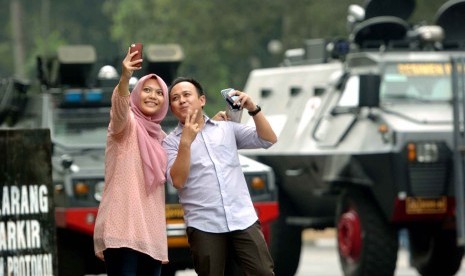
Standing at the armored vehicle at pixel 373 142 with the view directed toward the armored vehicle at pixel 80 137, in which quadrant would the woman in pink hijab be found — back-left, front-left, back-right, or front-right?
front-left

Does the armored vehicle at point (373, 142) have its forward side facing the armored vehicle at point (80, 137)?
no

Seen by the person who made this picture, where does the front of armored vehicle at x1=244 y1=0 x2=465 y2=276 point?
facing the viewer and to the right of the viewer

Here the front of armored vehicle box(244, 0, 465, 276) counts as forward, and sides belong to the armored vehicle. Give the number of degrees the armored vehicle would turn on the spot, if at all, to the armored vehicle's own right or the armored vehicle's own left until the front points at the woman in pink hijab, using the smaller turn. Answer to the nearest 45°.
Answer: approximately 45° to the armored vehicle's own right

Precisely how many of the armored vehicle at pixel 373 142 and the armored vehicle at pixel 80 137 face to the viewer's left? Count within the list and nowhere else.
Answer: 0

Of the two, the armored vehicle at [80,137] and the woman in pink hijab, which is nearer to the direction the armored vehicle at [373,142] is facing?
the woman in pink hijab

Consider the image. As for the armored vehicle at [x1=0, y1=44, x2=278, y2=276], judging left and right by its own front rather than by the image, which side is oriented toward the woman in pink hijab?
front

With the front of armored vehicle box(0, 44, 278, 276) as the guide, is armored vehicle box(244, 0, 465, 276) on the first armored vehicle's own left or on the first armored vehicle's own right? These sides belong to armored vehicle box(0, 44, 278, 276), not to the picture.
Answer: on the first armored vehicle's own left

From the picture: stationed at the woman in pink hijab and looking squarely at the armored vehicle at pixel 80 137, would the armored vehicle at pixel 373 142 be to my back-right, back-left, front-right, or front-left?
front-right

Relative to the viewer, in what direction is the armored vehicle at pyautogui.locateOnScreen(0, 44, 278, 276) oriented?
toward the camera

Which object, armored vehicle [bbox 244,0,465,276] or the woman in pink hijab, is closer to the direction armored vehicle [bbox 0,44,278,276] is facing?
the woman in pink hijab
